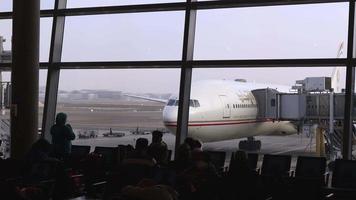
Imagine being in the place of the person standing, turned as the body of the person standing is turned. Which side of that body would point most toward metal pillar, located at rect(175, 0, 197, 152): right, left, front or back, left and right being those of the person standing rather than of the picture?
right

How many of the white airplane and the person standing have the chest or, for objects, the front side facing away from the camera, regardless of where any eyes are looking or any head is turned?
1

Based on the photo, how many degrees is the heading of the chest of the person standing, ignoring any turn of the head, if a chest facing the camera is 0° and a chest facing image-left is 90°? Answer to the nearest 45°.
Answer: approximately 180°

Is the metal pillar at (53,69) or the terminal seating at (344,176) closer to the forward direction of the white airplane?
the metal pillar

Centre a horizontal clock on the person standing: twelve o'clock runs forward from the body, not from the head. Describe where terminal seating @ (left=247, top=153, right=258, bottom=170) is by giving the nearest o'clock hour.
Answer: The terminal seating is roughly at 4 o'clock from the person standing.

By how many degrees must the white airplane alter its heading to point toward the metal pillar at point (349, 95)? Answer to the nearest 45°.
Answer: approximately 90° to its left

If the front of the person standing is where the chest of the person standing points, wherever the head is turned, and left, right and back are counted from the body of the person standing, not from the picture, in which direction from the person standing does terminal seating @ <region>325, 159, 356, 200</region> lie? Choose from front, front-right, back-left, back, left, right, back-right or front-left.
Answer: back-right

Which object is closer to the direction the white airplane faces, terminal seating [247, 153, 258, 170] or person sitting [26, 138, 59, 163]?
the person sitting

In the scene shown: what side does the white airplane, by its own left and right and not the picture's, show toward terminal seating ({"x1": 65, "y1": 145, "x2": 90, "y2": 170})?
front

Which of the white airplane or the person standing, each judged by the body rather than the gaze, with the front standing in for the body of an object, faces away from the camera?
the person standing
